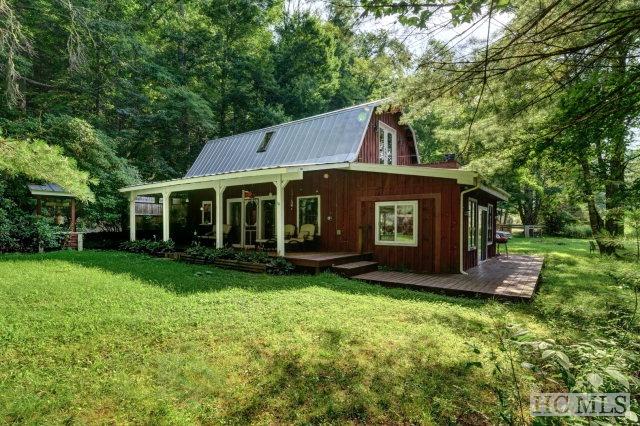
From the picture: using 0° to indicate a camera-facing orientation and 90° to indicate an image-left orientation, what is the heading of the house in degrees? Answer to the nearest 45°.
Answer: approximately 45°

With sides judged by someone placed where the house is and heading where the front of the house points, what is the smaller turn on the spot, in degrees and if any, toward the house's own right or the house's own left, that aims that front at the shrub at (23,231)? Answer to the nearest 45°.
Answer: approximately 45° to the house's own right

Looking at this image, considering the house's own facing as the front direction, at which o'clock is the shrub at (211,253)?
The shrub is roughly at 1 o'clock from the house.

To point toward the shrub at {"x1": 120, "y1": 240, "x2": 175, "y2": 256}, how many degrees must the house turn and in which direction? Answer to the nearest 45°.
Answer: approximately 45° to its right

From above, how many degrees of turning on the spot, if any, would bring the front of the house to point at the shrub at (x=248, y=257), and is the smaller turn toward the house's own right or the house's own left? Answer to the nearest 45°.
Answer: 0° — it already faces it

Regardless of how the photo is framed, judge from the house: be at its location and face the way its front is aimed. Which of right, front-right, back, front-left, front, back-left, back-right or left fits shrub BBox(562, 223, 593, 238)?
back
